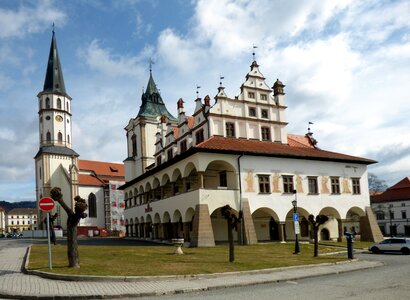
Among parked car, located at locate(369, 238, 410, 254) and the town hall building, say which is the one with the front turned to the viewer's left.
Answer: the parked car

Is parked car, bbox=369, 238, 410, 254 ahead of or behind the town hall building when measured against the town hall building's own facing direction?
ahead

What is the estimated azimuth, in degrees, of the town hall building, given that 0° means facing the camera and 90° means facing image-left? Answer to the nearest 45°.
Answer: approximately 315°

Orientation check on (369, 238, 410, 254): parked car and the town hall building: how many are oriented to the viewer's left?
1

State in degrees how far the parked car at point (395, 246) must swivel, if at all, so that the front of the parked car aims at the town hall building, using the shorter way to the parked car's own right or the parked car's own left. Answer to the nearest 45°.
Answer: approximately 45° to the parked car's own right

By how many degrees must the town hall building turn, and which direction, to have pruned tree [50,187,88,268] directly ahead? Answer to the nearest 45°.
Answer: approximately 45° to its right

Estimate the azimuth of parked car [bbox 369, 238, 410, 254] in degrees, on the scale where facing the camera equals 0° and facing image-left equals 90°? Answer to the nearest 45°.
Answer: approximately 90°

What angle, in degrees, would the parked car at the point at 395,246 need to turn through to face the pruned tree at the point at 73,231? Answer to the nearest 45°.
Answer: approximately 45° to its left
